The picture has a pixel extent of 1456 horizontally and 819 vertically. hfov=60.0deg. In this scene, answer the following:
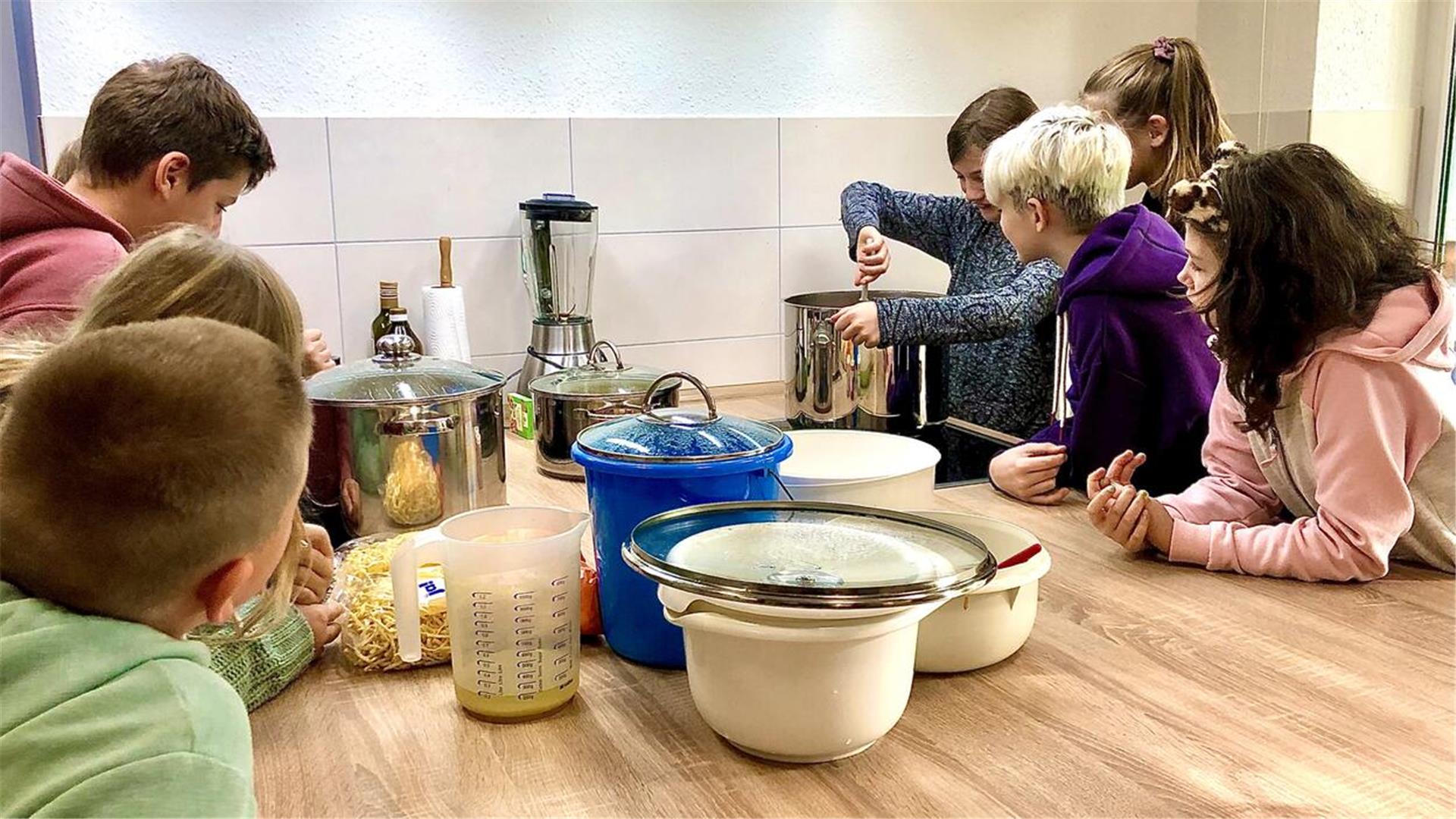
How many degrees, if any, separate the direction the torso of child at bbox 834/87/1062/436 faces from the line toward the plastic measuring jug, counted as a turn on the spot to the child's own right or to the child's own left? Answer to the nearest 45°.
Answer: approximately 45° to the child's own left

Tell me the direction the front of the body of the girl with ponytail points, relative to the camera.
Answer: to the viewer's left

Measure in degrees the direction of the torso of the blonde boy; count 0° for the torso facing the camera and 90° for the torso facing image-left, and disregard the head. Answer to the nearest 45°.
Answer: approximately 90°

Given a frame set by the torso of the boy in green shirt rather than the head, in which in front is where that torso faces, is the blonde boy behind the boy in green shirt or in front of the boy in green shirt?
in front

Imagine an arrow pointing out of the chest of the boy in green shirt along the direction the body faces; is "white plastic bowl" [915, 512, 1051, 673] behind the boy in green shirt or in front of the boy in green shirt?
in front

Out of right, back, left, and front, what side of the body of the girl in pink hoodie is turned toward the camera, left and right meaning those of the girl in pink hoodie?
left

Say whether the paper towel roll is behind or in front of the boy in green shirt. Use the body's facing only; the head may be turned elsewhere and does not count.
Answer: in front

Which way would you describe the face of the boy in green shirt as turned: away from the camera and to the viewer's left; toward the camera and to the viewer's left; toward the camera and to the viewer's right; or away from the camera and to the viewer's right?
away from the camera and to the viewer's right

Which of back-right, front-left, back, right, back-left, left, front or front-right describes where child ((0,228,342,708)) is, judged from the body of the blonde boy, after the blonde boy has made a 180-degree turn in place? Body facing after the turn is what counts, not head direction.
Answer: back-right

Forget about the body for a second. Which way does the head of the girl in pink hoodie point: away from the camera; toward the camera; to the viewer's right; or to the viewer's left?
to the viewer's left

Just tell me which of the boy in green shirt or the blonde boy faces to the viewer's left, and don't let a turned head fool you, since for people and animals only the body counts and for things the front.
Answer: the blonde boy

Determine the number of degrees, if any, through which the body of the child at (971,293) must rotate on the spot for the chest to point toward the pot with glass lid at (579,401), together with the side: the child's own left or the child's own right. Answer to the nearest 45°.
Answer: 0° — they already face it
